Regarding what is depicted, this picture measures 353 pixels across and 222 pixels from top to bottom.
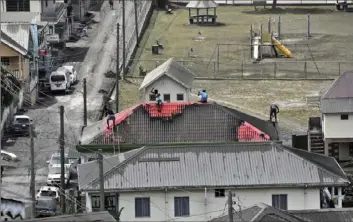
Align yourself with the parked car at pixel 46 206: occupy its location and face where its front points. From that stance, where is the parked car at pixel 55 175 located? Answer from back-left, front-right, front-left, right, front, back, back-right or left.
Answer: front

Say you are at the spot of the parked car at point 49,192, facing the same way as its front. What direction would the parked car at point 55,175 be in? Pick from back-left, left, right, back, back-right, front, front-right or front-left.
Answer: front

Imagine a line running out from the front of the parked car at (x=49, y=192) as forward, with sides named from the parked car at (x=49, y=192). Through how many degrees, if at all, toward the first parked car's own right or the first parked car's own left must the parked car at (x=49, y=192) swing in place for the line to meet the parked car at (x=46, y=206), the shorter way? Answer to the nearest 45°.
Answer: approximately 180°
